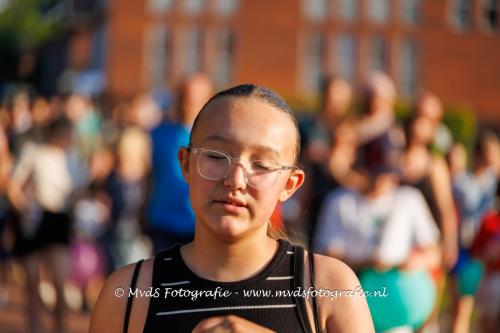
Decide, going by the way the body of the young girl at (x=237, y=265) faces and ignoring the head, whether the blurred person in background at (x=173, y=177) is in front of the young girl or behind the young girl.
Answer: behind

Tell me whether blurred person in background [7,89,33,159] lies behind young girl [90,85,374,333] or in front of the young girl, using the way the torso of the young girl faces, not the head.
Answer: behind

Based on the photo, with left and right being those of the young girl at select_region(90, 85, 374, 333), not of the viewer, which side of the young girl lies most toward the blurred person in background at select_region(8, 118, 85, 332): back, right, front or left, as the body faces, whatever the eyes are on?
back

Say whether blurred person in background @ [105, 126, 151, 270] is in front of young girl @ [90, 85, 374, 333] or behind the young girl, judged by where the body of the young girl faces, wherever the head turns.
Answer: behind

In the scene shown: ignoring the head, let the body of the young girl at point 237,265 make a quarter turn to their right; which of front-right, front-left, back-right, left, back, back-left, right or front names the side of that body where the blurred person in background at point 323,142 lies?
right

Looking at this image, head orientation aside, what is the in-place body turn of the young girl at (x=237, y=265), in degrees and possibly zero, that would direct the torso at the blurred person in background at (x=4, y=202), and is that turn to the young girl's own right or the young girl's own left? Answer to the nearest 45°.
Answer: approximately 180°

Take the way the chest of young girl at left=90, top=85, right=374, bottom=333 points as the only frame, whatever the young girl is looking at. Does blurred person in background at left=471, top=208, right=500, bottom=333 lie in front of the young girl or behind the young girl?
behind

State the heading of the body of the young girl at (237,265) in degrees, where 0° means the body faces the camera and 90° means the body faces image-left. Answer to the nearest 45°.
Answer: approximately 0°

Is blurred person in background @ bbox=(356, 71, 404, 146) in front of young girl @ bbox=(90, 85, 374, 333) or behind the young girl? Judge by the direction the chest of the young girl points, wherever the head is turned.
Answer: behind
